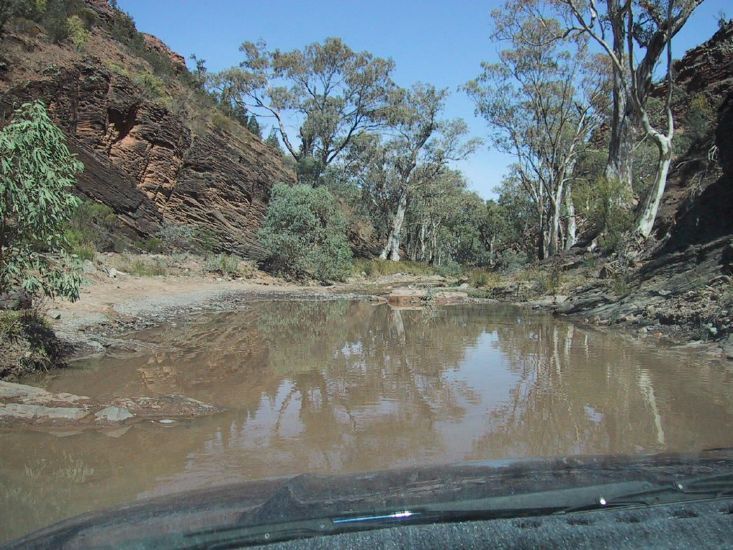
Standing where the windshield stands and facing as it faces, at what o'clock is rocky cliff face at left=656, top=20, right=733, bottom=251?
The rocky cliff face is roughly at 2 o'clock from the windshield.

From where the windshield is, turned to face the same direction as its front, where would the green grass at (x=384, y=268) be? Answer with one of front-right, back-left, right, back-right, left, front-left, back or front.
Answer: front

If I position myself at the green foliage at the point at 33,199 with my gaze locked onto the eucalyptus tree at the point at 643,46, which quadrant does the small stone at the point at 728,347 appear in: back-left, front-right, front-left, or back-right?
front-right

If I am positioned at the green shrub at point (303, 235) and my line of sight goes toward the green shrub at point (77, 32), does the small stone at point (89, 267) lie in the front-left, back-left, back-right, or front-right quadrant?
front-left

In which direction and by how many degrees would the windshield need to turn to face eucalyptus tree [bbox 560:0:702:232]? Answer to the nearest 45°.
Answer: approximately 45° to its right

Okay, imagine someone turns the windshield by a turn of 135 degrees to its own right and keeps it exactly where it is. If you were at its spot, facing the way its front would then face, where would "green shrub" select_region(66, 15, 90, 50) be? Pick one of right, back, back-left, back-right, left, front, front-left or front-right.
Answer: back

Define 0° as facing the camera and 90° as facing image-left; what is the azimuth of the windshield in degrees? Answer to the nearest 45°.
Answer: approximately 180°

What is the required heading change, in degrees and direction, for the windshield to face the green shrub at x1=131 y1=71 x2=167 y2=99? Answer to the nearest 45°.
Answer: approximately 45° to its left
